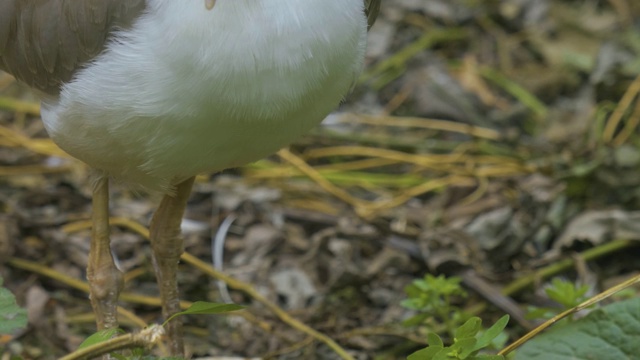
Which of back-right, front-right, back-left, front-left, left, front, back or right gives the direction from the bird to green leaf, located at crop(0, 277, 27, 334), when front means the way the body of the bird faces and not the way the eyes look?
right

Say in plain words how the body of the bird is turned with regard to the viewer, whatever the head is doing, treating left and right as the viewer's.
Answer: facing the viewer and to the right of the viewer
